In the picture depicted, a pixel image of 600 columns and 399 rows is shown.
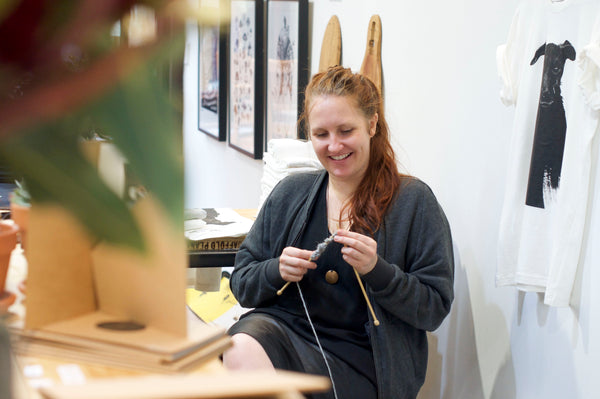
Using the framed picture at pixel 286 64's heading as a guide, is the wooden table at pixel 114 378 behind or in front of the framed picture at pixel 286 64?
in front

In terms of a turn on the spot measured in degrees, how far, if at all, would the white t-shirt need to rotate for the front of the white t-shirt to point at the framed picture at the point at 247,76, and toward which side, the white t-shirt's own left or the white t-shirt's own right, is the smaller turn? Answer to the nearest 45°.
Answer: approximately 90° to the white t-shirt's own right

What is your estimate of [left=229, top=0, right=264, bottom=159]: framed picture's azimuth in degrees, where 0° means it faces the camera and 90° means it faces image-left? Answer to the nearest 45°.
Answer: approximately 45°

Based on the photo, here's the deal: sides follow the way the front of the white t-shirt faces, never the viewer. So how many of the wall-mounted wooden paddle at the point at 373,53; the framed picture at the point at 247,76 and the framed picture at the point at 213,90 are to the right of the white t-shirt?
3

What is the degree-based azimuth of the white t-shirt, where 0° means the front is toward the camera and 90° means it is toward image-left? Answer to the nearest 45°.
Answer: approximately 45°

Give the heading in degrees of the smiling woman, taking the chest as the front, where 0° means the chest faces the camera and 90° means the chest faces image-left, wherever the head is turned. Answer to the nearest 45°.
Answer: approximately 45°

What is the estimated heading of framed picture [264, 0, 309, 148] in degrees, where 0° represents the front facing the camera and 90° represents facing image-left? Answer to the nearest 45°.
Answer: approximately 45°

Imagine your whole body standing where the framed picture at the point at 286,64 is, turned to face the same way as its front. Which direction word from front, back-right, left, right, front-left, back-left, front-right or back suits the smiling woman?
front-left

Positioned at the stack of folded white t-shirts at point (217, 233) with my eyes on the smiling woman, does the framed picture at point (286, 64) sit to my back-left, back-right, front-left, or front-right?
back-left

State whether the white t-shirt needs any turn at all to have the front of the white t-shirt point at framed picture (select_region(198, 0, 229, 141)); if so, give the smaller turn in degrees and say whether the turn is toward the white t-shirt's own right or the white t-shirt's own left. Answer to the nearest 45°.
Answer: approximately 90° to the white t-shirt's own right
